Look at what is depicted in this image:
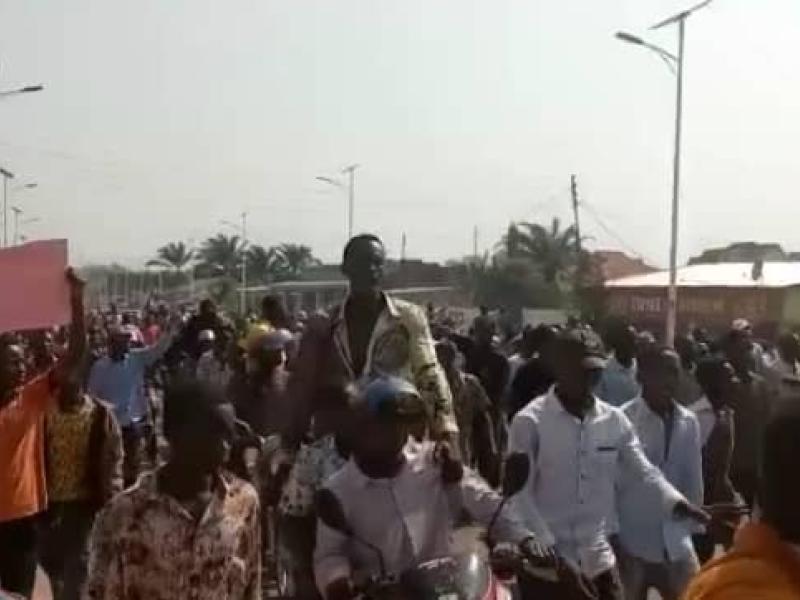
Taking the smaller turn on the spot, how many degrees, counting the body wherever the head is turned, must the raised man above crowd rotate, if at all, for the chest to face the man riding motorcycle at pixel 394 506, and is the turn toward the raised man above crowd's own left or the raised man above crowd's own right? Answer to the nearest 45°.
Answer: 0° — they already face them

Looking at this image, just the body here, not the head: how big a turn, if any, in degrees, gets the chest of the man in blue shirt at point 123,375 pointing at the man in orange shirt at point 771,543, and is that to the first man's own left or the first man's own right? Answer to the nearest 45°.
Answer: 0° — they already face them

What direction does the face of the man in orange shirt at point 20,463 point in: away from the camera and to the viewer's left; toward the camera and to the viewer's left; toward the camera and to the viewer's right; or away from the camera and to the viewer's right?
toward the camera and to the viewer's right

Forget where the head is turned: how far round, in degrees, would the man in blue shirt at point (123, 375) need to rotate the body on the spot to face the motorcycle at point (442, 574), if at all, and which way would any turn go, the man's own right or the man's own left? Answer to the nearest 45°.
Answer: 0° — they already face it

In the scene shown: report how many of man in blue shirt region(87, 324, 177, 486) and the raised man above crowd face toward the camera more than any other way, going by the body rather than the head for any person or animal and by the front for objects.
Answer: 2

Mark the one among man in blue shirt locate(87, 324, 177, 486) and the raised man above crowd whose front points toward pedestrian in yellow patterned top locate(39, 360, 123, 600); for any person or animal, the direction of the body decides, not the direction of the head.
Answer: the man in blue shirt

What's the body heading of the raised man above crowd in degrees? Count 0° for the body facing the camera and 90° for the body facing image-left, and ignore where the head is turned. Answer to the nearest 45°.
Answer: approximately 0°
